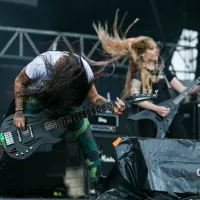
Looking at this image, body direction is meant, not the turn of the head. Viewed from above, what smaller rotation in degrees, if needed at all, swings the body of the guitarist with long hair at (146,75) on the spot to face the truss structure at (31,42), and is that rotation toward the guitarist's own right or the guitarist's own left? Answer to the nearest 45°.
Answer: approximately 180°

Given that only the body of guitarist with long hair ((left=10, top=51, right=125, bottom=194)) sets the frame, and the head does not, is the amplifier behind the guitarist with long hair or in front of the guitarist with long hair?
behind

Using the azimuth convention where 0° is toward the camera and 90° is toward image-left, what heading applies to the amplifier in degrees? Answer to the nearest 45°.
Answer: approximately 0°

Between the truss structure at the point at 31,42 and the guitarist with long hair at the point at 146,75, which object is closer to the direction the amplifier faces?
the guitarist with long hair

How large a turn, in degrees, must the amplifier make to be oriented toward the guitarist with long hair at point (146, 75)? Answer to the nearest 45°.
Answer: approximately 45° to its left

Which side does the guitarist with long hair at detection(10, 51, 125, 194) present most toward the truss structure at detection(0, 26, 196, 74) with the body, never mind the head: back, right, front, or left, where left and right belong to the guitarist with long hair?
back

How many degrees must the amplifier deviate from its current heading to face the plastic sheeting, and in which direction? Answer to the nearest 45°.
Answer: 0° — it already faces it

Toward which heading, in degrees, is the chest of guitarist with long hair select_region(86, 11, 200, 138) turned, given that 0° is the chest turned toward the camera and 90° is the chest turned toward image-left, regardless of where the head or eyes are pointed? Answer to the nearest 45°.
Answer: approximately 315°
